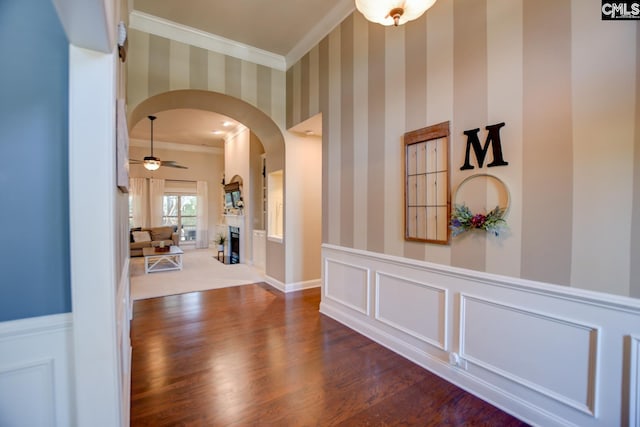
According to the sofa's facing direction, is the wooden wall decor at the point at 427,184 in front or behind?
in front

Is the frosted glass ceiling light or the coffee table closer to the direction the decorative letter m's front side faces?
the frosted glass ceiling light

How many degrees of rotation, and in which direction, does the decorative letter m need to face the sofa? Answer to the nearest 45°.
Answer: approximately 45° to its right

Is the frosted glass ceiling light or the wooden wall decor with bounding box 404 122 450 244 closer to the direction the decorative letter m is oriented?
the frosted glass ceiling light

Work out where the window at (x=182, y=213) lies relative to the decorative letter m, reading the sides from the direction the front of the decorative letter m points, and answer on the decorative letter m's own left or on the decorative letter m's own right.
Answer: on the decorative letter m's own right

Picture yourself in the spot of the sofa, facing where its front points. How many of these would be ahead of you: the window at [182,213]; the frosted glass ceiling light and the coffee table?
2

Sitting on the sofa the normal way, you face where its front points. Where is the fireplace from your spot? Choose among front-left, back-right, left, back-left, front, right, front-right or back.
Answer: front-left

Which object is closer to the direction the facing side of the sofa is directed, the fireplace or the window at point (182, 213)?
the fireplace

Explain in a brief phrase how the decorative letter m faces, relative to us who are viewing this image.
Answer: facing the viewer and to the left of the viewer

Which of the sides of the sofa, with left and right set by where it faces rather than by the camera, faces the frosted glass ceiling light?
front

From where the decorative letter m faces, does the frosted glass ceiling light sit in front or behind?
in front

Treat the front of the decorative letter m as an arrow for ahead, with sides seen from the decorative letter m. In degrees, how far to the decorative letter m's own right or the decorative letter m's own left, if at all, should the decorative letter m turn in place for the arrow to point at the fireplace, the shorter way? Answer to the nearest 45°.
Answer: approximately 90° to the decorative letter m's own right
